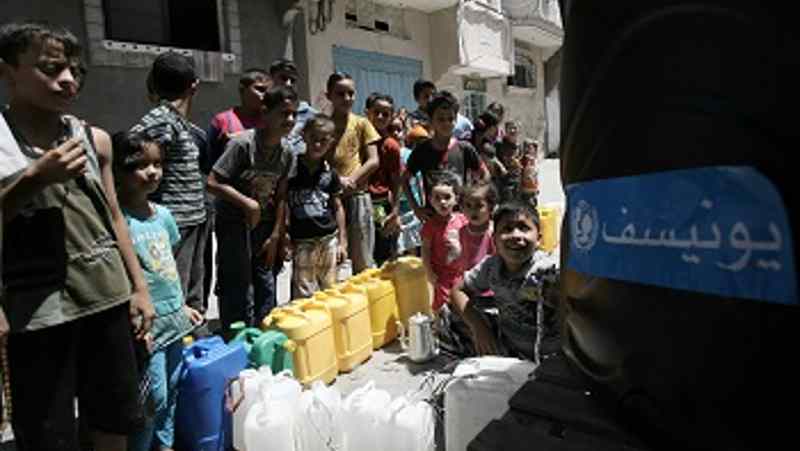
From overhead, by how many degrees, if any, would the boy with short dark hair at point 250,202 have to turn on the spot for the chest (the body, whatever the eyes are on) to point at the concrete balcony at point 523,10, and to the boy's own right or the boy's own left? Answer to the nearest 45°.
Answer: approximately 90° to the boy's own left

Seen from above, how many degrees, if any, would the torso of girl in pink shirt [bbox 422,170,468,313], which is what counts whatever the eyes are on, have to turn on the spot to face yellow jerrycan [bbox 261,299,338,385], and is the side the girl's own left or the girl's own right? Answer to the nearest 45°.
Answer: approximately 45° to the girl's own right

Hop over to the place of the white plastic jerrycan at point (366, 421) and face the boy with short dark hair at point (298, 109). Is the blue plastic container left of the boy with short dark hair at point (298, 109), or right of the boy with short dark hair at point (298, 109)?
left

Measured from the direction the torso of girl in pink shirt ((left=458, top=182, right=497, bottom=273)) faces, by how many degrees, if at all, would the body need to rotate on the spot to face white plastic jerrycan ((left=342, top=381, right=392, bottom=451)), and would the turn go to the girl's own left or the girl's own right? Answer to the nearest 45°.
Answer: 0° — they already face it

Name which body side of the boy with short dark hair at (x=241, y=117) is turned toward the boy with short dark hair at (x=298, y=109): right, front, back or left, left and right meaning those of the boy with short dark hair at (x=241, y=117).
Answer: left

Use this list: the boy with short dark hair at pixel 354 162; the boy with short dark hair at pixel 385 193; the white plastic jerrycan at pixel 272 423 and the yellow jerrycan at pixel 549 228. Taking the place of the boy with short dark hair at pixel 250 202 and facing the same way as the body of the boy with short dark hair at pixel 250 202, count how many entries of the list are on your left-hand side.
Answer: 3

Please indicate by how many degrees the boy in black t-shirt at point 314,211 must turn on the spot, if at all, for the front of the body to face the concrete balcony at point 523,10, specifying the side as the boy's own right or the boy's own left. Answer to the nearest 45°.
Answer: approximately 135° to the boy's own left

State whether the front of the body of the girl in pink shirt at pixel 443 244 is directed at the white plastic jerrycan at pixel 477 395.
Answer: yes
